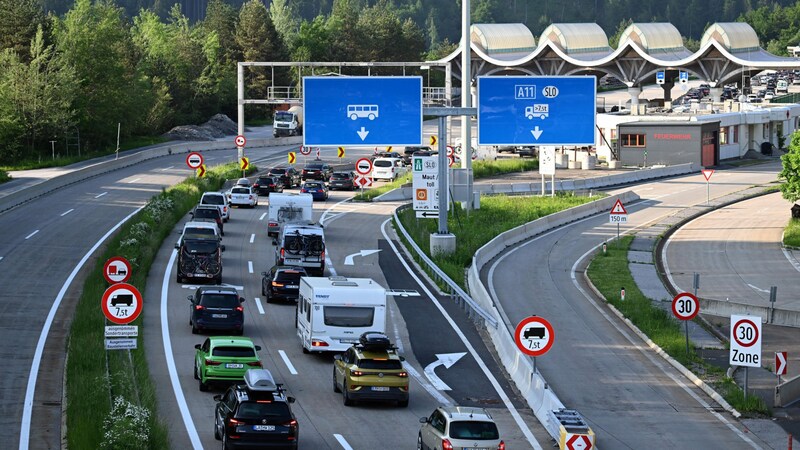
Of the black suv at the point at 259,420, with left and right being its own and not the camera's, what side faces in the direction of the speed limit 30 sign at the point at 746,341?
right

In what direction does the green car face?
away from the camera

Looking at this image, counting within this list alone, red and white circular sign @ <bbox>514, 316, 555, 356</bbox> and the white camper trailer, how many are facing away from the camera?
1

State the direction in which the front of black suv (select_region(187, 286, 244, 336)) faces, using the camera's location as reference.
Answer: facing away from the viewer

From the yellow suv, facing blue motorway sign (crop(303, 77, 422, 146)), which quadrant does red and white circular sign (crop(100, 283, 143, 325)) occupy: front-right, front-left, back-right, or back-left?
back-left

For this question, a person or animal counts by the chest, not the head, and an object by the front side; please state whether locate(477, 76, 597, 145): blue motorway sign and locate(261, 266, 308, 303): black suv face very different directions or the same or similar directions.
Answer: very different directions

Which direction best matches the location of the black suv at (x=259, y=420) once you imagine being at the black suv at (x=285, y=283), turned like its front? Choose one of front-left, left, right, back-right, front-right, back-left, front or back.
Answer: back

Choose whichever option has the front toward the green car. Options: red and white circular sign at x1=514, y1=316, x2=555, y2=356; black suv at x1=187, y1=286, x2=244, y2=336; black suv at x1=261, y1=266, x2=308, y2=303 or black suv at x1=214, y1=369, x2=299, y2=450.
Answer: black suv at x1=214, y1=369, x2=299, y2=450

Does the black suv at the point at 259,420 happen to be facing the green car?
yes

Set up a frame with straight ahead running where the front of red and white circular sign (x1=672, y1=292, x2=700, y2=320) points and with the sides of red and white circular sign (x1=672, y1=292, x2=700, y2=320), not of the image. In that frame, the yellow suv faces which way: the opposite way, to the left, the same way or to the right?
the opposite way

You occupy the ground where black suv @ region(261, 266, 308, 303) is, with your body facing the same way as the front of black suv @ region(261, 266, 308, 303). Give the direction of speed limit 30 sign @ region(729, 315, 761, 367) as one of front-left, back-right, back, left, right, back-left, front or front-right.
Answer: back-right
